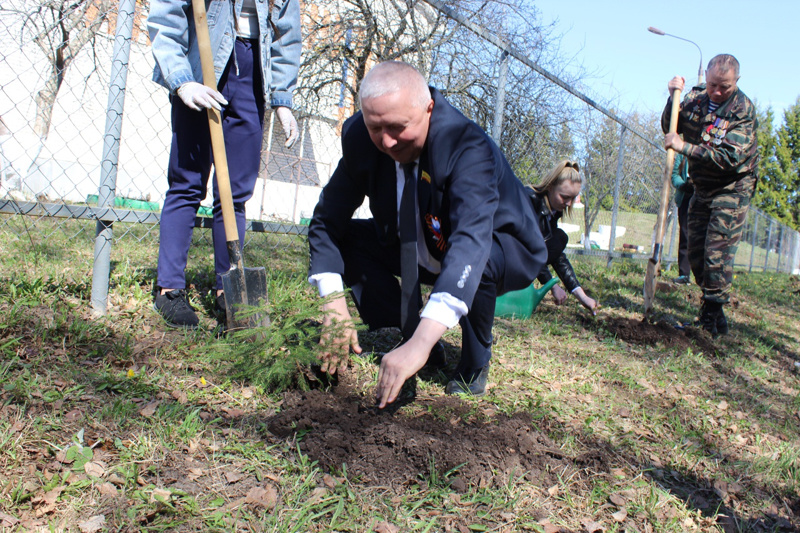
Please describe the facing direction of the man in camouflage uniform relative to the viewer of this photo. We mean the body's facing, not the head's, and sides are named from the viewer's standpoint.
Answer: facing the viewer and to the left of the viewer

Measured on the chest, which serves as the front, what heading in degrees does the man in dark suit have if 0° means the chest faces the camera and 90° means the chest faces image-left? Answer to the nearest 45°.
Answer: approximately 45°

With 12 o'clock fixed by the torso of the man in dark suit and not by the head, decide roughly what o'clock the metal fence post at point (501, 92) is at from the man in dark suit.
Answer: The metal fence post is roughly at 5 o'clock from the man in dark suit.

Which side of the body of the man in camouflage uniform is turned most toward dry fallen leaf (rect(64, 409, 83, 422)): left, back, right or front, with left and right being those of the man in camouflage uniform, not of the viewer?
front

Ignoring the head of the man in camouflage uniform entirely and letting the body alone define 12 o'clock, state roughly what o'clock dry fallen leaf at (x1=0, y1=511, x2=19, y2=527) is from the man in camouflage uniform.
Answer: The dry fallen leaf is roughly at 11 o'clock from the man in camouflage uniform.

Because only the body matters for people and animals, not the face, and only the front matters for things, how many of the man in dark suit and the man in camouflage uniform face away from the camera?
0

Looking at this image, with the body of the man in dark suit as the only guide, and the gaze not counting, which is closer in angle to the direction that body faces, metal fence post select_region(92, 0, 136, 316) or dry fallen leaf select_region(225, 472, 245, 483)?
the dry fallen leaf

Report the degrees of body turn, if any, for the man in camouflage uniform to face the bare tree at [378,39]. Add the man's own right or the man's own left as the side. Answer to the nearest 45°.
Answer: approximately 90° to the man's own right

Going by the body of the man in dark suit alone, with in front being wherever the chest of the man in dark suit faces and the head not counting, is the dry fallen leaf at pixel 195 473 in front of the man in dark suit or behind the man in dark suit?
in front

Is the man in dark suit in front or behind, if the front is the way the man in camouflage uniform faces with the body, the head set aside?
in front
